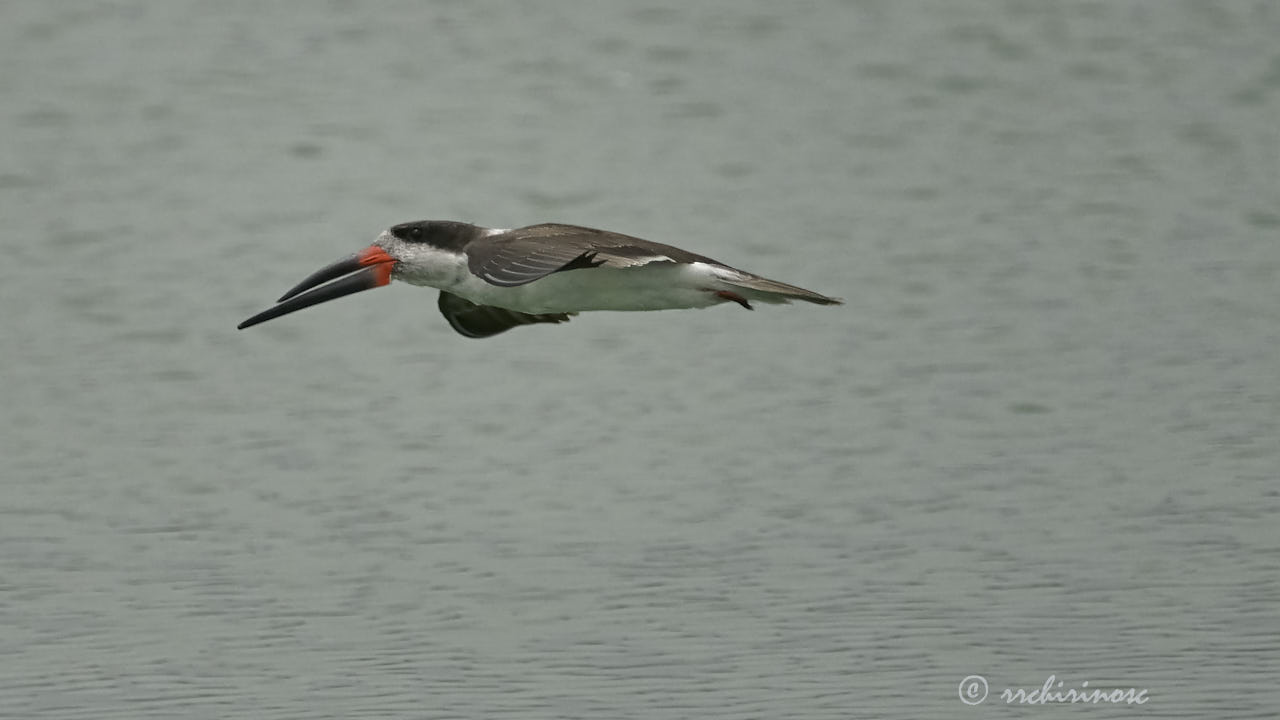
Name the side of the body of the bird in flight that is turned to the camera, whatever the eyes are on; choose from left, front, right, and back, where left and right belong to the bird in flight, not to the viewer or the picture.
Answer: left
